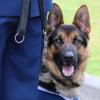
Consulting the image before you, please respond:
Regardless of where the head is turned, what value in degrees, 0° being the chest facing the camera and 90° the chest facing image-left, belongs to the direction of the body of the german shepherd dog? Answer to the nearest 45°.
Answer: approximately 0°
